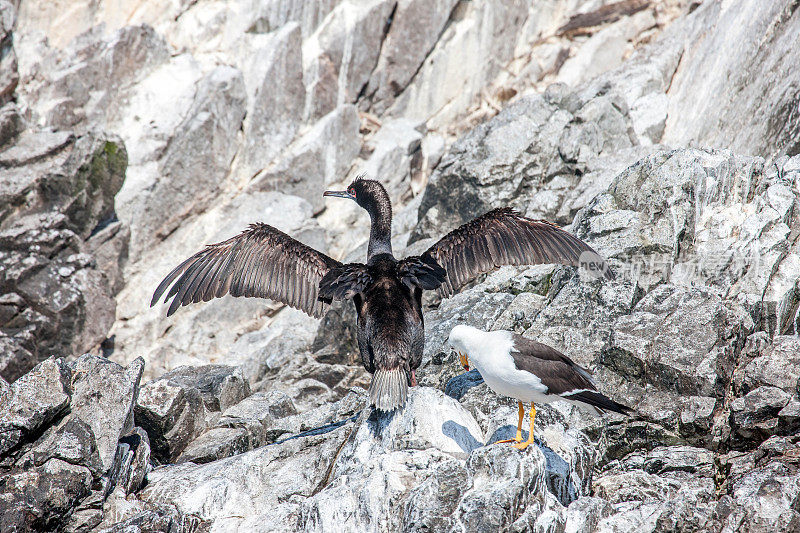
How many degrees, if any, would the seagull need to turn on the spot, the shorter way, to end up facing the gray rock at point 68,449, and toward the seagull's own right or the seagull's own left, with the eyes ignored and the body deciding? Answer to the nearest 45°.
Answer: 0° — it already faces it

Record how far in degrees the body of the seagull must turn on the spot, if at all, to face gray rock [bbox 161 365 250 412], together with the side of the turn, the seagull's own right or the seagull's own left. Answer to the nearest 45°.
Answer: approximately 45° to the seagull's own right

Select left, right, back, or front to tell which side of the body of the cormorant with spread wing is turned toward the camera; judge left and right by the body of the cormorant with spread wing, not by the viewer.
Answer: back

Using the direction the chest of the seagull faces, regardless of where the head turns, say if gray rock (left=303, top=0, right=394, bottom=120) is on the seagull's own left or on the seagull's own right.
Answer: on the seagull's own right

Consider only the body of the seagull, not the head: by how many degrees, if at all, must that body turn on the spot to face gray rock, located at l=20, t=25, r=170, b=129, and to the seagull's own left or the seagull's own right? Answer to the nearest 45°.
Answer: approximately 45° to the seagull's own right

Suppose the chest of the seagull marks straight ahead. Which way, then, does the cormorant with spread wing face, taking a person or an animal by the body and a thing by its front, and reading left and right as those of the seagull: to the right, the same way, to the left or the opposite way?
to the right

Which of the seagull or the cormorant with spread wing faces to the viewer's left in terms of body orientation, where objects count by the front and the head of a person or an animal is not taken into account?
the seagull

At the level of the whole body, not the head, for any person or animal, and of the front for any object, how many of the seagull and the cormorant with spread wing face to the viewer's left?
1

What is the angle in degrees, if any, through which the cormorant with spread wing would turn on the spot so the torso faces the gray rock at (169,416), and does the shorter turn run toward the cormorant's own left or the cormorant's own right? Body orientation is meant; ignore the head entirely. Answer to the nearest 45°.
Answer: approximately 90° to the cormorant's own left

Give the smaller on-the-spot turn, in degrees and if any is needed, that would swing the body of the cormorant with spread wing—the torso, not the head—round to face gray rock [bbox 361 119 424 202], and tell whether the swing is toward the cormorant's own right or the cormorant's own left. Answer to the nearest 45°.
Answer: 0° — it already faces it

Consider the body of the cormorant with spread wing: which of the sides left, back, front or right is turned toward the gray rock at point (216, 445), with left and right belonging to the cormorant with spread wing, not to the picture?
left

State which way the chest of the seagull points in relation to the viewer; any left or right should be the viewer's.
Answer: facing to the left of the viewer

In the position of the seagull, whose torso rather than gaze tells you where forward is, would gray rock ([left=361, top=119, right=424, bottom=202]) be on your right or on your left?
on your right
